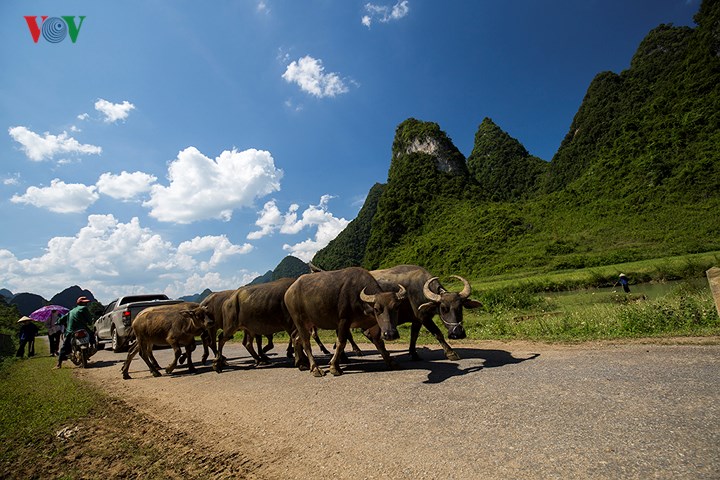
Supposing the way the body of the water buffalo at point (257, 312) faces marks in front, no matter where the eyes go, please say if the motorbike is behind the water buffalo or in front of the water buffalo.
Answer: behind

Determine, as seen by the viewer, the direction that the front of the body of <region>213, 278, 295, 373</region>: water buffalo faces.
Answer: to the viewer's right

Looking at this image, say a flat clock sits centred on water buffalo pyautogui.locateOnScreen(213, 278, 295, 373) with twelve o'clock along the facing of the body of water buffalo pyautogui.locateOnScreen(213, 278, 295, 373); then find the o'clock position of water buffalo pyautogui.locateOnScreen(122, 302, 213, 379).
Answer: water buffalo pyautogui.locateOnScreen(122, 302, 213, 379) is roughly at 7 o'clock from water buffalo pyautogui.locateOnScreen(213, 278, 295, 373).

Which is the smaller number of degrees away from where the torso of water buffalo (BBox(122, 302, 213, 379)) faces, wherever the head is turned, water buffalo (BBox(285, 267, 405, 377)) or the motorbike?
the water buffalo

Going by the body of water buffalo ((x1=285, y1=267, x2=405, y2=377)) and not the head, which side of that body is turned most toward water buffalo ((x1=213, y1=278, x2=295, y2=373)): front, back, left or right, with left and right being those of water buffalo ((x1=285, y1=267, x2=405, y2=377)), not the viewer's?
back

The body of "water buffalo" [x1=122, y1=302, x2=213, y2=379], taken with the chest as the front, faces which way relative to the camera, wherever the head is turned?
to the viewer's right
